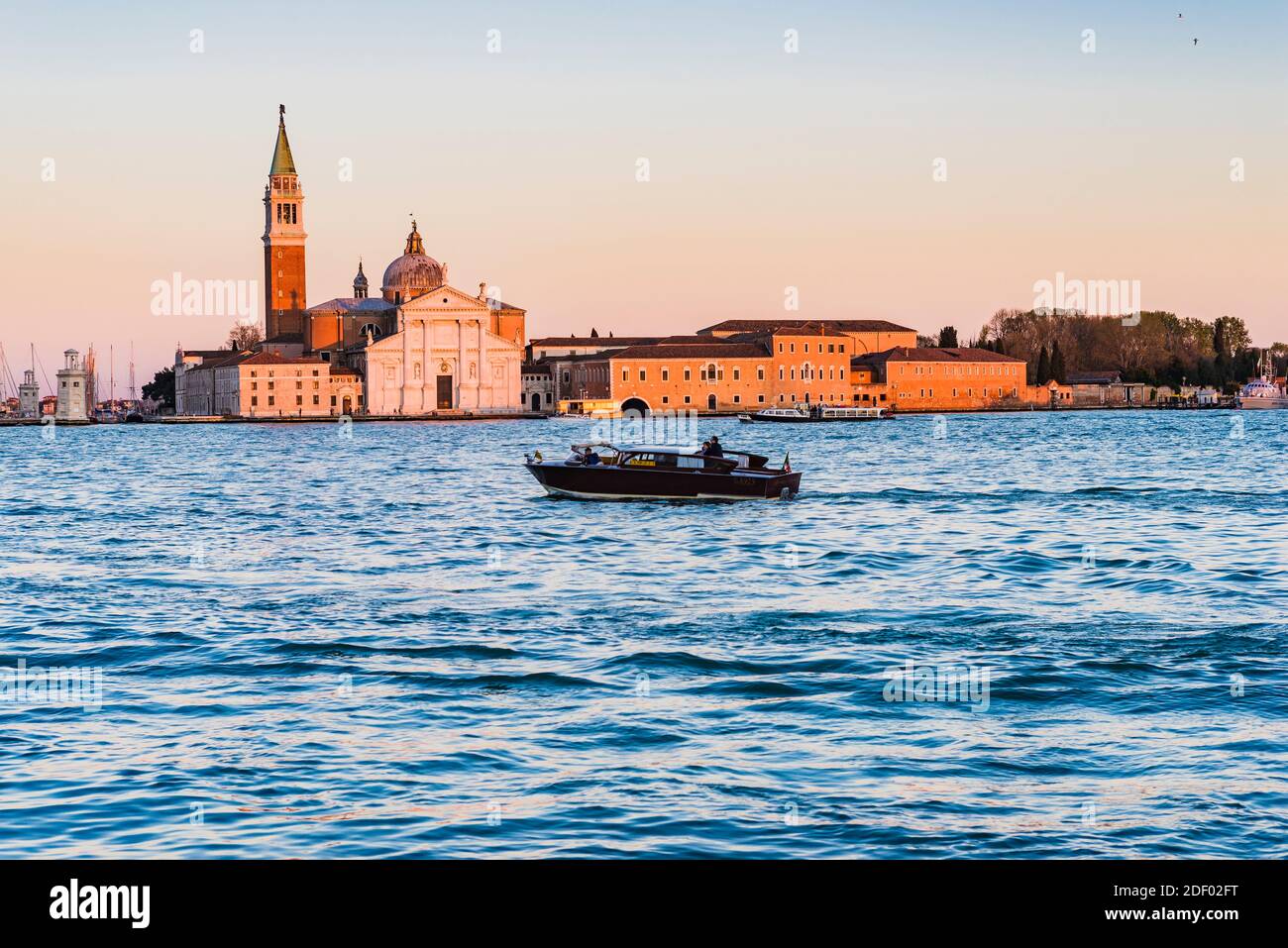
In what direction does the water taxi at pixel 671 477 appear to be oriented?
to the viewer's left
